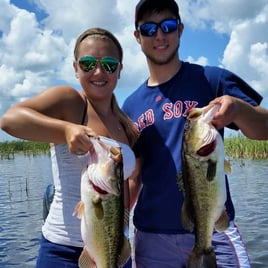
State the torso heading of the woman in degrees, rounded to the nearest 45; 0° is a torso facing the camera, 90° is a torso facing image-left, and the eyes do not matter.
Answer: approximately 315°
